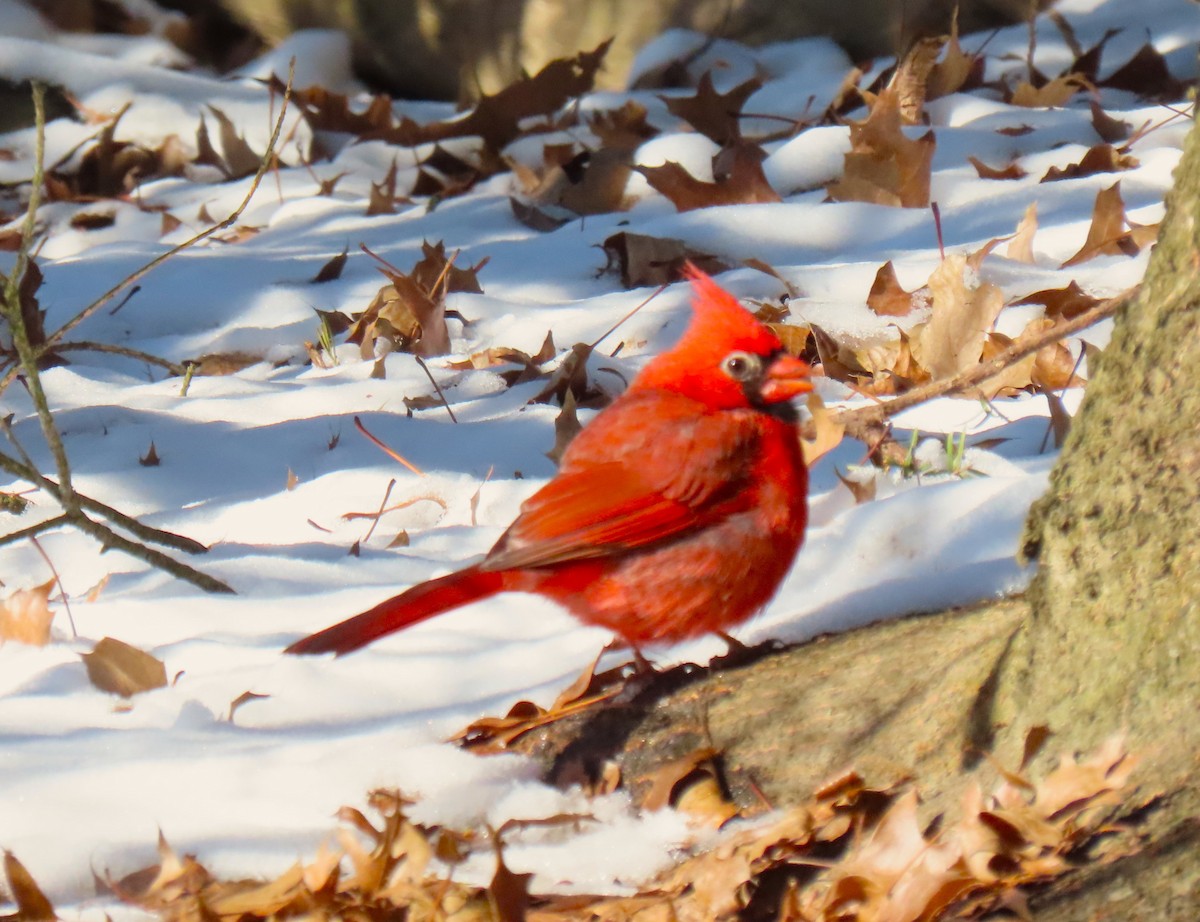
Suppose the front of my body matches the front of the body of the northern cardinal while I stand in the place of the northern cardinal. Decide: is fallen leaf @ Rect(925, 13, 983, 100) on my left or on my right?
on my left

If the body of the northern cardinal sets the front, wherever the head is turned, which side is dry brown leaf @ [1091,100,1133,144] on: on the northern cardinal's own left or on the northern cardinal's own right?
on the northern cardinal's own left

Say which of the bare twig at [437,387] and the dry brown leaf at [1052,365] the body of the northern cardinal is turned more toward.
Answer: the dry brown leaf

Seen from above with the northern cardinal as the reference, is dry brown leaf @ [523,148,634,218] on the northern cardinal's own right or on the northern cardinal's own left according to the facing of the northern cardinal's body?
on the northern cardinal's own left

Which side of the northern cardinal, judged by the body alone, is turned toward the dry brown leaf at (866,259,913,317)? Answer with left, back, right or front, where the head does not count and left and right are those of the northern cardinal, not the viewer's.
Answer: left

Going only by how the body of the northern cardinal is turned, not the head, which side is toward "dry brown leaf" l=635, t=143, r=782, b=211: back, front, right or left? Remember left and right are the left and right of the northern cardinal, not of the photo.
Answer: left

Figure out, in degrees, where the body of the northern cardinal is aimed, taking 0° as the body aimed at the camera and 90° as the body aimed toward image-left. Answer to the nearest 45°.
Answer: approximately 270°
